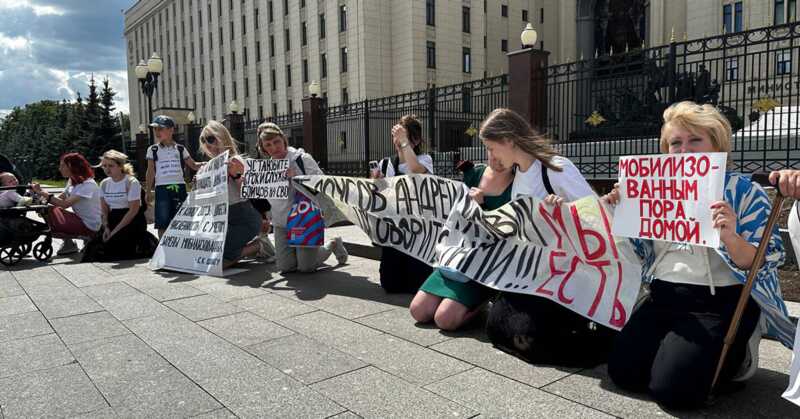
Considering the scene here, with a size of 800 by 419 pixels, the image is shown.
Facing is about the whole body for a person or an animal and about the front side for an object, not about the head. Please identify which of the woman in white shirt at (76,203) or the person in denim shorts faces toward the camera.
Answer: the person in denim shorts

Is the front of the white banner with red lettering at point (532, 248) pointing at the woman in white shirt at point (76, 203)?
no

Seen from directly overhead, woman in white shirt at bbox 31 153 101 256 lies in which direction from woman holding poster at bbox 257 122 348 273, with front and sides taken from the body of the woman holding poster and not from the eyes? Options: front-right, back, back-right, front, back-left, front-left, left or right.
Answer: right

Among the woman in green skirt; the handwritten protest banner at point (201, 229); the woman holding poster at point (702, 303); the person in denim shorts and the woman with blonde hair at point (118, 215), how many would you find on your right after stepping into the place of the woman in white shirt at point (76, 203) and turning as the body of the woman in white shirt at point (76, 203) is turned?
0

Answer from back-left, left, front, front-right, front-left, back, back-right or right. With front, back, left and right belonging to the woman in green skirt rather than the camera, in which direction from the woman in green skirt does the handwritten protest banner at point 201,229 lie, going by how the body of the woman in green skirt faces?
right

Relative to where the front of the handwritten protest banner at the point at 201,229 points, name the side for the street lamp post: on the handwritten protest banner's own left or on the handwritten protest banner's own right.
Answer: on the handwritten protest banner's own right

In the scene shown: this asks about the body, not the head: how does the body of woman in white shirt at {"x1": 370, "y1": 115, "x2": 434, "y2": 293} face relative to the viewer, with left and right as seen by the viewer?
facing the viewer and to the left of the viewer

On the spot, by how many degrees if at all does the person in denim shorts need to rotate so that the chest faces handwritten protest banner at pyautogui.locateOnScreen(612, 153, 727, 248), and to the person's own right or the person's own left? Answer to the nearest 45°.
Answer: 0° — they already face it

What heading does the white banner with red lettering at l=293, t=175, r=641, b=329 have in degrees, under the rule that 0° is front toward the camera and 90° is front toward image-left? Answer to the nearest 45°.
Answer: approximately 45°

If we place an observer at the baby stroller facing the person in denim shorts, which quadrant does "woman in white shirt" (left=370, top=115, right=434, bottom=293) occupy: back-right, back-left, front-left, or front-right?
front-right

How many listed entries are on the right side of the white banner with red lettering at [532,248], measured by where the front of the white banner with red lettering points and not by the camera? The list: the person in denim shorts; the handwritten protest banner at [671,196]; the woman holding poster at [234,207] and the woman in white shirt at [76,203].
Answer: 3

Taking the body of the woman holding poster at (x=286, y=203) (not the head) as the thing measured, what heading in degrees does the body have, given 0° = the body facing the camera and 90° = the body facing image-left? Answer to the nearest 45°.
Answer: approximately 45°

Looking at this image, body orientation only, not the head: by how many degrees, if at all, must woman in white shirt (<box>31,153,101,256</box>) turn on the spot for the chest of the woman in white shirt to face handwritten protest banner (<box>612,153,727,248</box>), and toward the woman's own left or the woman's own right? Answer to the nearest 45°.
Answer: approximately 90° to the woman's own left

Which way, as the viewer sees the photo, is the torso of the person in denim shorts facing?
toward the camera

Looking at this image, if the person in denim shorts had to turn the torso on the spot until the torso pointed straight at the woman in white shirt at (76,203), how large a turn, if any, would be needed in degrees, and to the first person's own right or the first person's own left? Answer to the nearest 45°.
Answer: approximately 135° to the first person's own right

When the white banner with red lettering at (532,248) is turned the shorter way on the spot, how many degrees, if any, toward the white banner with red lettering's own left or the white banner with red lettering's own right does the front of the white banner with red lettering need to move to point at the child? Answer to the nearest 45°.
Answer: approximately 90° to the white banner with red lettering's own right

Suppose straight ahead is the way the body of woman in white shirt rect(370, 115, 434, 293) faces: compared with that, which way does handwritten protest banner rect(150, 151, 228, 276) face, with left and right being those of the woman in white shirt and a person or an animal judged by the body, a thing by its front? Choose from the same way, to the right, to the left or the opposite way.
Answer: the same way

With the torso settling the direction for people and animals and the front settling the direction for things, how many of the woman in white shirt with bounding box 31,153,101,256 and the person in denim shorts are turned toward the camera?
1

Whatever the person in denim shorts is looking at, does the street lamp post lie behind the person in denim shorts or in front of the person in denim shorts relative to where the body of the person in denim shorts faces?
behind

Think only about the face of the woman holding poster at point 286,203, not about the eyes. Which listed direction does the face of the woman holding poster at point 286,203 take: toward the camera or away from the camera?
toward the camera
